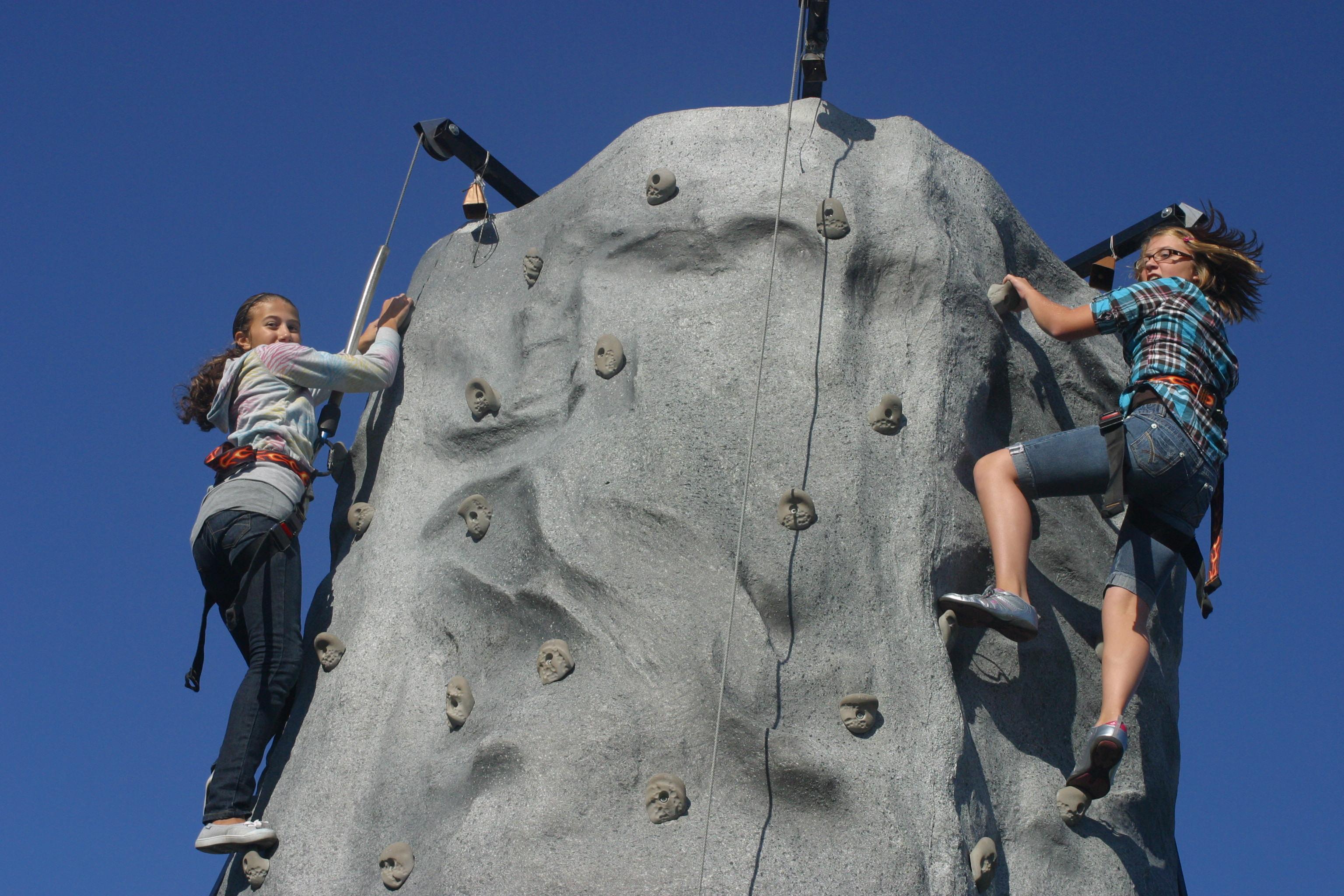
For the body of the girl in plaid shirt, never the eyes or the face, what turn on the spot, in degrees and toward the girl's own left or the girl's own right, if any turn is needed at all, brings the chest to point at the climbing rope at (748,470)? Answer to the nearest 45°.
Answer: approximately 45° to the girl's own left

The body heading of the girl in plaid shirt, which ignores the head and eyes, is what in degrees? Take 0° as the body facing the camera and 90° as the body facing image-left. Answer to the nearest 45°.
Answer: approximately 135°

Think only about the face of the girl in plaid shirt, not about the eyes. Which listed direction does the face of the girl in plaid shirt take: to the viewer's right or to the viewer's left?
to the viewer's left

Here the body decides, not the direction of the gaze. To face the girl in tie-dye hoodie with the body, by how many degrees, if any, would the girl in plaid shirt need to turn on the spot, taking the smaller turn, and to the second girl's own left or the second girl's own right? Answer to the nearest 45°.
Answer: approximately 45° to the second girl's own left
